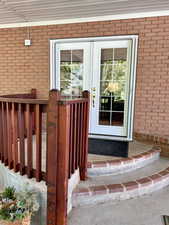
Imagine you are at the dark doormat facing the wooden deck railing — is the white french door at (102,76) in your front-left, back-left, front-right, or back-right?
back-right

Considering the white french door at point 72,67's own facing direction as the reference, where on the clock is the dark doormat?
The dark doormat is roughly at 11 o'clock from the white french door.

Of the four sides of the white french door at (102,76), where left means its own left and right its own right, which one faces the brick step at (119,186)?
front

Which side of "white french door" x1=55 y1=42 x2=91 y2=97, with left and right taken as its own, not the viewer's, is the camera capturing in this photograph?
front

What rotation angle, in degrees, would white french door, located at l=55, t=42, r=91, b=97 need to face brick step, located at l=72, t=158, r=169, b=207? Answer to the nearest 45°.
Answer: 0° — it already faces it

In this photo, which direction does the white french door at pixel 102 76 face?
toward the camera

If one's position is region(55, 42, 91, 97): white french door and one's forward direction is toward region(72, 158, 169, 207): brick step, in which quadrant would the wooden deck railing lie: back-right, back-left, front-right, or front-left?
front-right

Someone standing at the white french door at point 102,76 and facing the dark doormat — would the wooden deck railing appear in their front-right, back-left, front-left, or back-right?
front-right
